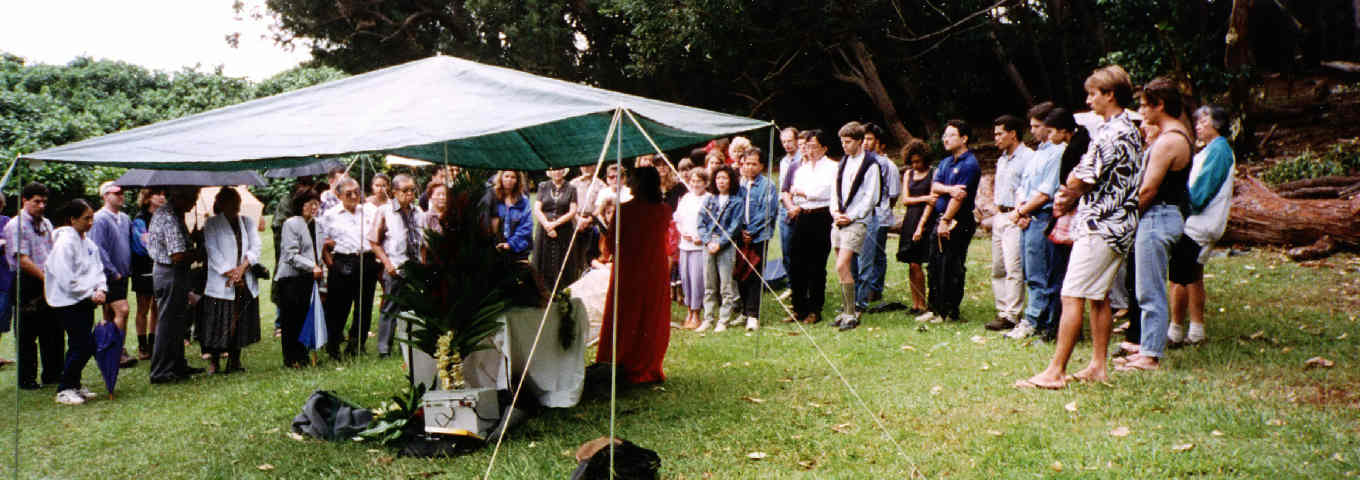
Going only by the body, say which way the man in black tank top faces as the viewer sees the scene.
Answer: to the viewer's left

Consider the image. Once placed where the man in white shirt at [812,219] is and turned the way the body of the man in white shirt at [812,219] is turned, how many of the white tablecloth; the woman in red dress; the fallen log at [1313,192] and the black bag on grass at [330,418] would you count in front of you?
3

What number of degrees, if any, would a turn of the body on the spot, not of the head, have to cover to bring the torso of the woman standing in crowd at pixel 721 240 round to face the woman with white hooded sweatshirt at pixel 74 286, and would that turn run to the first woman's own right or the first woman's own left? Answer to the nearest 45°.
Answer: approximately 45° to the first woman's own right

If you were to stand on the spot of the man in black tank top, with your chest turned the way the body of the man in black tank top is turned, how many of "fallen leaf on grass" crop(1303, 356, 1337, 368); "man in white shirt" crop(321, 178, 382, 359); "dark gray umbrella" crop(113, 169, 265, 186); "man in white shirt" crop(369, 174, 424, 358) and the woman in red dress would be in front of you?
4

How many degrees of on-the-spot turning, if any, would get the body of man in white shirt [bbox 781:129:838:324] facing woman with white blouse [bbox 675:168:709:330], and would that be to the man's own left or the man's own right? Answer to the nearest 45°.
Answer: approximately 45° to the man's own right

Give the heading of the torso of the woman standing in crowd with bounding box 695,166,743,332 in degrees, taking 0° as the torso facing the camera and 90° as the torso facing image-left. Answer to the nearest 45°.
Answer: approximately 45°

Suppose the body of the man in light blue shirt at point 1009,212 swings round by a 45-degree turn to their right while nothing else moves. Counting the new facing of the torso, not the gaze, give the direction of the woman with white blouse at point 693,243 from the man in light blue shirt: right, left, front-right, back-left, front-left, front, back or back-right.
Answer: front-left

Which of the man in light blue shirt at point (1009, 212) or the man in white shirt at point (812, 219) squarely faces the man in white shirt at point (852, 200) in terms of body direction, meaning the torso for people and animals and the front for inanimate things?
the man in light blue shirt at point (1009, 212)

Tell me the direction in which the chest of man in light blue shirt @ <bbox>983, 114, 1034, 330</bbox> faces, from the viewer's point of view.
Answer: to the viewer's left

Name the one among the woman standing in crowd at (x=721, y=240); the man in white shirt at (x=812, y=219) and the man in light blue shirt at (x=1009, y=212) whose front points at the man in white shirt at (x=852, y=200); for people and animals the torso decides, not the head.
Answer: the man in light blue shirt at (x=1009, y=212)

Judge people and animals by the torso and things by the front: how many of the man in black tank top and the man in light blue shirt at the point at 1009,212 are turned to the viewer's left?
2

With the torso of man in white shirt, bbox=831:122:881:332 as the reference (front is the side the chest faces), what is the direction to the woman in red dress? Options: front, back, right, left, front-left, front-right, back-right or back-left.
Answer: front

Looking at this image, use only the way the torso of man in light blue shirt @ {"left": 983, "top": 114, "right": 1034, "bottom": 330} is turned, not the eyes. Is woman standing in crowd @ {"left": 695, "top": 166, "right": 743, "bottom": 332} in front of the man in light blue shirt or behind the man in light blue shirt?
in front

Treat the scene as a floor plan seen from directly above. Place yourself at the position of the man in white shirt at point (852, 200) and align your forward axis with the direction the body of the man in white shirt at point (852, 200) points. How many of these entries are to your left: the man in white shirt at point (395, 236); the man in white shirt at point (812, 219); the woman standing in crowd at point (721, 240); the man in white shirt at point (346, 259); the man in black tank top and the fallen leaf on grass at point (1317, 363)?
2

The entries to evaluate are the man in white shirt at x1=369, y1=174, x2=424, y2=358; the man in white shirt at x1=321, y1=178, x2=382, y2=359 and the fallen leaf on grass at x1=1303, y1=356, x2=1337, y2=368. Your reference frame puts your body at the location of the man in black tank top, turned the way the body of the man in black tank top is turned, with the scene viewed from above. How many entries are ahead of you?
2

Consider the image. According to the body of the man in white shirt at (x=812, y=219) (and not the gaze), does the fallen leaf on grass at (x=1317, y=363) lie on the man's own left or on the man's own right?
on the man's own left

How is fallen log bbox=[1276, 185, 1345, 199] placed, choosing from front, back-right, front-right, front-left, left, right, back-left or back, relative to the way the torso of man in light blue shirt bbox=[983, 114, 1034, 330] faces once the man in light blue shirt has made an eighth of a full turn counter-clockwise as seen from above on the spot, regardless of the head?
back

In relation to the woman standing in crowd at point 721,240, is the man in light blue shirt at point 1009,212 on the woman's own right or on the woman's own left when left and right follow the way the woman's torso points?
on the woman's own left
